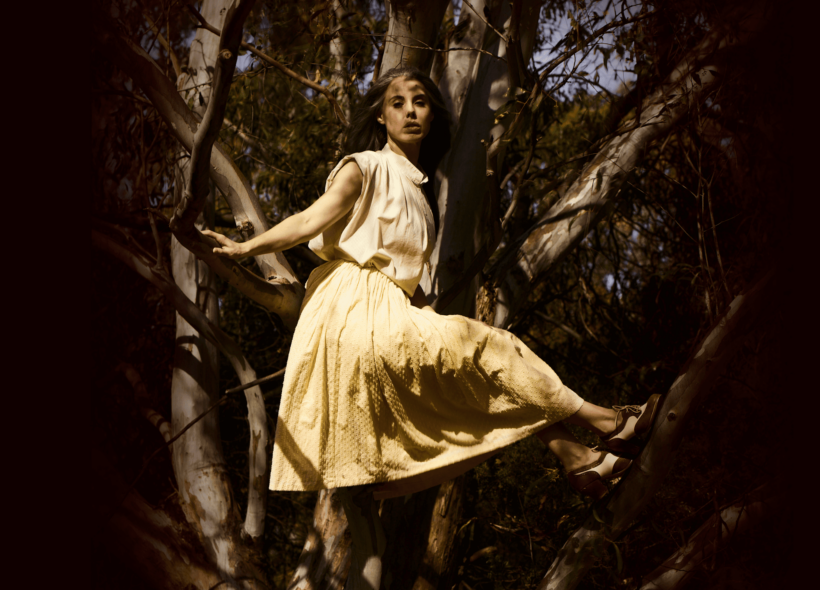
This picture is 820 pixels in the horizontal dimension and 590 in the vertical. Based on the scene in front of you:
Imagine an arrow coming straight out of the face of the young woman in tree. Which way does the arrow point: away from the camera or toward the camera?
toward the camera

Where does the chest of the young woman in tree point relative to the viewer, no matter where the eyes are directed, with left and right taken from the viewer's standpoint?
facing the viewer and to the right of the viewer
